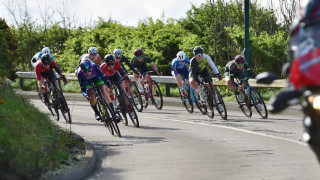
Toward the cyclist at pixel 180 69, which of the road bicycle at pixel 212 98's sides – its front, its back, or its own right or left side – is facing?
back

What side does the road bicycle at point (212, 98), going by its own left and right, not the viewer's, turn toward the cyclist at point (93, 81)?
right

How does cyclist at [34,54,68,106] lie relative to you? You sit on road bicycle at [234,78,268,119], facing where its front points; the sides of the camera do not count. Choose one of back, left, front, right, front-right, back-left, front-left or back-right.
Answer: back-right

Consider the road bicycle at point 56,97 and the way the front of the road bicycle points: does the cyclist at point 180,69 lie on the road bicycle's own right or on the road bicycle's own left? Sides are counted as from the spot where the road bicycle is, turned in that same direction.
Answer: on the road bicycle's own left

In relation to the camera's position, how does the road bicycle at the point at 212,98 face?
facing the viewer and to the right of the viewer
